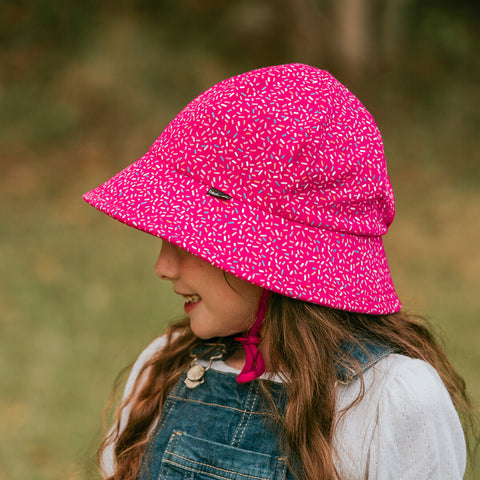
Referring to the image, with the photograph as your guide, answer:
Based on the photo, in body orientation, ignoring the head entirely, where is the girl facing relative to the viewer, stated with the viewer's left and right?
facing the viewer and to the left of the viewer

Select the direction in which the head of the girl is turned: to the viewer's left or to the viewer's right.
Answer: to the viewer's left
